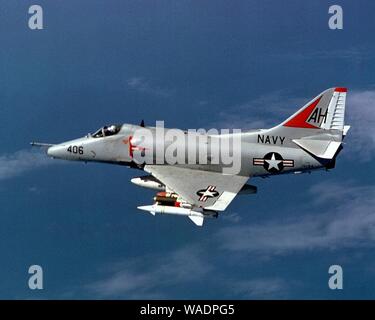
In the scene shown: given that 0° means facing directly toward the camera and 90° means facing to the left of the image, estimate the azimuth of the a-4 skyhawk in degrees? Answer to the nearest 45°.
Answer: approximately 90°
